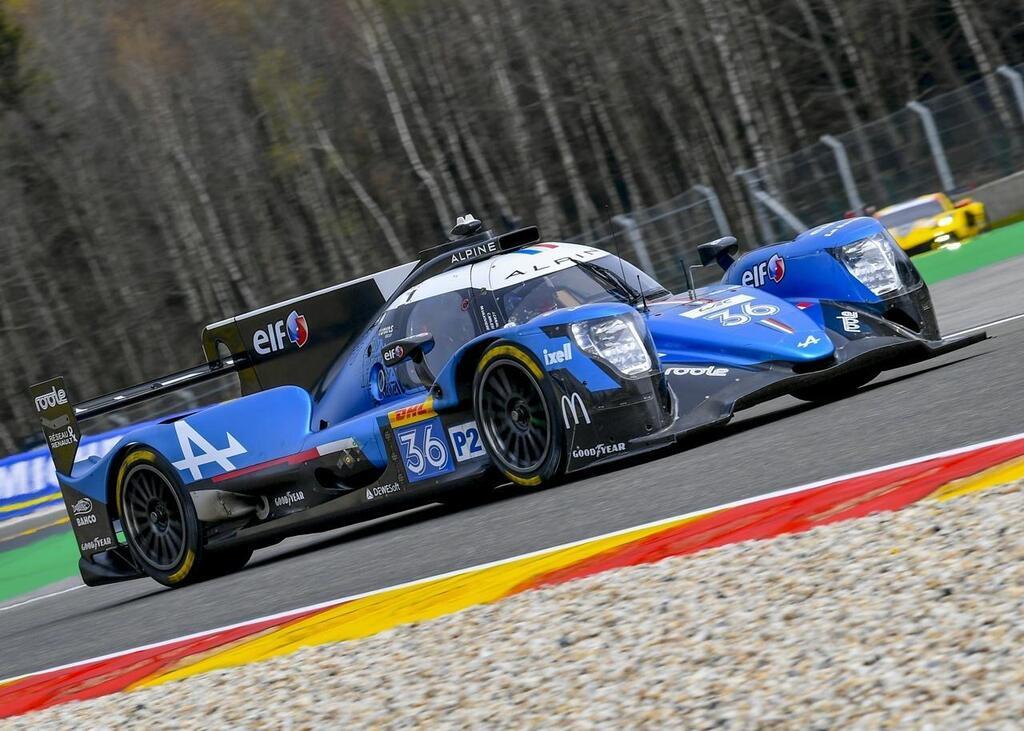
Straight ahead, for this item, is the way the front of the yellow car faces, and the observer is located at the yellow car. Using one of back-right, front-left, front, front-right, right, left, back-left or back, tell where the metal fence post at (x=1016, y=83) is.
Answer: back-left

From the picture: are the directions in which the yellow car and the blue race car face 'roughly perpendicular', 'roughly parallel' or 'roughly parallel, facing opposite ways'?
roughly perpendicular

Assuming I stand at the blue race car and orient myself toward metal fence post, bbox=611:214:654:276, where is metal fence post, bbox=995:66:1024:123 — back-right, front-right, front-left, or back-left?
front-right

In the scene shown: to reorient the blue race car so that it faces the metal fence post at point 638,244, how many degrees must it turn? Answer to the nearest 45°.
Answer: approximately 135° to its left

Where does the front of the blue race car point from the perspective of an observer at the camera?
facing the viewer and to the right of the viewer

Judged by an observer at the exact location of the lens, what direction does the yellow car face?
facing the viewer and to the left of the viewer

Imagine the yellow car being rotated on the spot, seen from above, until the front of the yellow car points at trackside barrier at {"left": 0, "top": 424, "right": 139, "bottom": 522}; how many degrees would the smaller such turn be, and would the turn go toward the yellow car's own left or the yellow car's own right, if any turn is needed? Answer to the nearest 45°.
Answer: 0° — it already faces it

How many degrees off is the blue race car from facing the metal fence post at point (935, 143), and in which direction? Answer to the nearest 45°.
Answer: approximately 90° to its left

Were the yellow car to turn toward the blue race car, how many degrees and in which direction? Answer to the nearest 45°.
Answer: approximately 45° to its left

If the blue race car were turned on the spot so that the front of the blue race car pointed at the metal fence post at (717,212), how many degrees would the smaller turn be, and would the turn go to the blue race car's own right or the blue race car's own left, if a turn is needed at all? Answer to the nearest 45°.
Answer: approximately 135° to the blue race car's own left

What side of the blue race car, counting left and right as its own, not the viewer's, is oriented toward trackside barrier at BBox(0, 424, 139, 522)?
back

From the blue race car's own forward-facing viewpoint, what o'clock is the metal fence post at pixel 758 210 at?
The metal fence post is roughly at 8 o'clock from the blue race car.

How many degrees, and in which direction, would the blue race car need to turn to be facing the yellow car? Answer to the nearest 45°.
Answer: approximately 90° to its left

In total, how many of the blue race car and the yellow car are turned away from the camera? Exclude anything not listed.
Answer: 0
